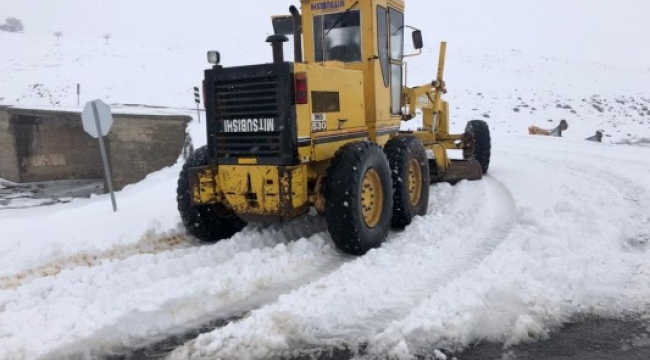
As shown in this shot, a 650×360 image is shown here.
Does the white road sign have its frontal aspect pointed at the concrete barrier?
yes

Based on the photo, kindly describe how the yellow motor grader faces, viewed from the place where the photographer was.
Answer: facing away from the viewer and to the right of the viewer

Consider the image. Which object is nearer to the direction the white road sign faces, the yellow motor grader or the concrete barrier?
the concrete barrier

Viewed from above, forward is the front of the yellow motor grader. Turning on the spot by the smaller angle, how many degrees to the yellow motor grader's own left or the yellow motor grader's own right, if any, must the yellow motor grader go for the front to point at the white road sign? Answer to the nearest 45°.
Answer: approximately 90° to the yellow motor grader's own left

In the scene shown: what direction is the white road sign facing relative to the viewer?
away from the camera

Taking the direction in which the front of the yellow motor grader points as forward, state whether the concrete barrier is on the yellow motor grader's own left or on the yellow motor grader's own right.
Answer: on the yellow motor grader's own left
